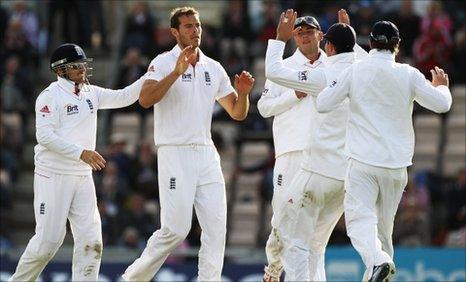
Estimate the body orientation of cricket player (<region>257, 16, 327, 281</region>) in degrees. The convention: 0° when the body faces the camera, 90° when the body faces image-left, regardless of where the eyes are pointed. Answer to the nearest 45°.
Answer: approximately 0°

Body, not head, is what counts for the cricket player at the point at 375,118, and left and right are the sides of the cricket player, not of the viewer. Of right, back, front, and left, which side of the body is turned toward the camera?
back

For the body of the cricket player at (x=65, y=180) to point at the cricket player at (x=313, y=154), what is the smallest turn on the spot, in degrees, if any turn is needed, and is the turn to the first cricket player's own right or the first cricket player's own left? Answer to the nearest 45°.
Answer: approximately 45° to the first cricket player's own left

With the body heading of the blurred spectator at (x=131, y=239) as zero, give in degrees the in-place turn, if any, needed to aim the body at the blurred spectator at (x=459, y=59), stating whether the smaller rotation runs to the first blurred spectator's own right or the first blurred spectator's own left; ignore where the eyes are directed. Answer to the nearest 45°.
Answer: approximately 90° to the first blurred spectator's own left

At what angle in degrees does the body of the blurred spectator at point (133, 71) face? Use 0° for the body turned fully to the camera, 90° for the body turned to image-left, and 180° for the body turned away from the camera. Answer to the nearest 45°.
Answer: approximately 0°

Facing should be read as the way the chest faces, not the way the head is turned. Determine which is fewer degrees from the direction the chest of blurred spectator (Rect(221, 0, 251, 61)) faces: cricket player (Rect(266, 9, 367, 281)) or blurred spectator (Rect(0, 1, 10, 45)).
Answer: the cricket player

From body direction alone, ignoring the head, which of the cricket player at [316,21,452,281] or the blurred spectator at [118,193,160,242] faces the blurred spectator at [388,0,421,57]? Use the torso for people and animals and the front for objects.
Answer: the cricket player

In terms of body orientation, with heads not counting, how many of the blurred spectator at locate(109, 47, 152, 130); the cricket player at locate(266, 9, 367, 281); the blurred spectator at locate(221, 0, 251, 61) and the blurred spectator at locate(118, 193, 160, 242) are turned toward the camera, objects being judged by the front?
3

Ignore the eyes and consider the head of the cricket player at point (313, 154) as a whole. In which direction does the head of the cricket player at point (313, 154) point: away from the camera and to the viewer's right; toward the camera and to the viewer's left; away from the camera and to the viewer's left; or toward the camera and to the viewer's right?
away from the camera and to the viewer's left

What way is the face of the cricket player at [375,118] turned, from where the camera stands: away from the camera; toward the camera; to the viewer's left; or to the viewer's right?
away from the camera

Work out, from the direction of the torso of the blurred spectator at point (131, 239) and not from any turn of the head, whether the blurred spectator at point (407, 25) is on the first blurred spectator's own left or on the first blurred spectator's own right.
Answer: on the first blurred spectator's own left
